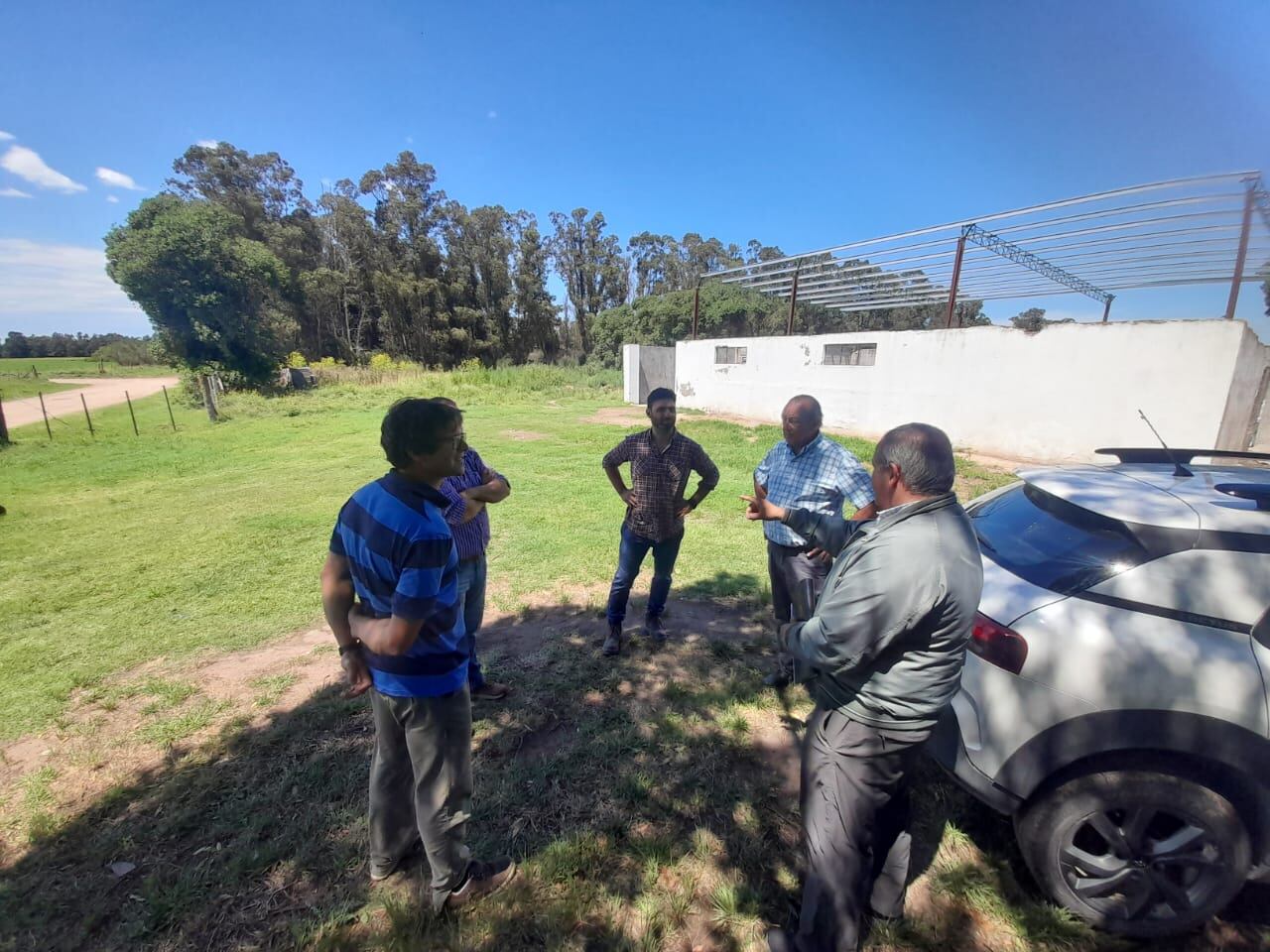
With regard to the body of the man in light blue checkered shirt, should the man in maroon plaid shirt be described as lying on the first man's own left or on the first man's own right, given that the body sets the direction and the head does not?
on the first man's own right

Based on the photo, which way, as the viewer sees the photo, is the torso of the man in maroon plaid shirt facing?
toward the camera

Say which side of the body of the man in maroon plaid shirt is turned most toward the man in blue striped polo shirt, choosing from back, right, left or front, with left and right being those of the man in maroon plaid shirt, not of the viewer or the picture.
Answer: front

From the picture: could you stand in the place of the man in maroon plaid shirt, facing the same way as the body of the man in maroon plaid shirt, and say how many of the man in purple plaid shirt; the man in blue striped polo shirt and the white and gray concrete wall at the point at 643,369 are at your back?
1

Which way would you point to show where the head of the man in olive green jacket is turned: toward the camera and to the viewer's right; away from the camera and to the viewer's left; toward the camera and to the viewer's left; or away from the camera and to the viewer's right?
away from the camera and to the viewer's left

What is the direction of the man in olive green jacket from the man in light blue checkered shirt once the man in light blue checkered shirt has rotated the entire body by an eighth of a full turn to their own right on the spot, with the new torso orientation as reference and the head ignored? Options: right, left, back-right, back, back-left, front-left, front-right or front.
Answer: left

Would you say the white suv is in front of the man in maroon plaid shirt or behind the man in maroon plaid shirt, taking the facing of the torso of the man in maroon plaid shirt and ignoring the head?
in front

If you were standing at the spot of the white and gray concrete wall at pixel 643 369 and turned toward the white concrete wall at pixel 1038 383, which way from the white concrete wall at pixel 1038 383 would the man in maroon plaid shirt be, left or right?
right

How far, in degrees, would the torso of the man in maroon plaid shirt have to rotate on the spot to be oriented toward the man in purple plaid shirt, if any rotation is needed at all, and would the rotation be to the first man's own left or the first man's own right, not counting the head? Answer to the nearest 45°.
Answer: approximately 45° to the first man's own right

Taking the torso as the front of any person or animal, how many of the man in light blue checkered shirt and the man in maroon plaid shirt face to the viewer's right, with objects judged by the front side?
0

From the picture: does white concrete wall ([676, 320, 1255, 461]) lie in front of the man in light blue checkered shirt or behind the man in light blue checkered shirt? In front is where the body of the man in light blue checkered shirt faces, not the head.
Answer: behind

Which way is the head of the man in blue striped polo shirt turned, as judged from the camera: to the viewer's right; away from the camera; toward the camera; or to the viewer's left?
to the viewer's right

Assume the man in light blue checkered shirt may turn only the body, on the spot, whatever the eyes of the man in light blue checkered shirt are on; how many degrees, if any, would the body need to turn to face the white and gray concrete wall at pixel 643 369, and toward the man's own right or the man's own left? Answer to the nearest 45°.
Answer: approximately 135° to the man's own right

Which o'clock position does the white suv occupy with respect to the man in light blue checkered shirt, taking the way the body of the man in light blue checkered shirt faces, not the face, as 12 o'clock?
The white suv is roughly at 9 o'clock from the man in light blue checkered shirt.
